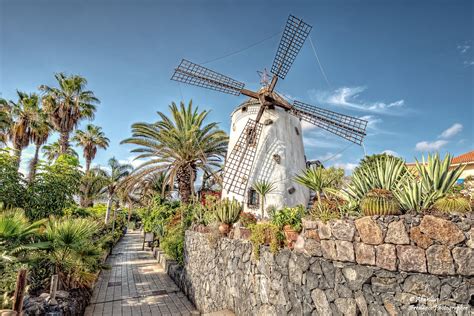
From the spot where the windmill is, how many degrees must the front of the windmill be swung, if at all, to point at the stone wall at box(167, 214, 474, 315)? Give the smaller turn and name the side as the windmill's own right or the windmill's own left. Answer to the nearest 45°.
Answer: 0° — it already faces it

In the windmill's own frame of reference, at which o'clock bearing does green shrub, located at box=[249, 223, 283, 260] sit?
The green shrub is roughly at 12 o'clock from the windmill.

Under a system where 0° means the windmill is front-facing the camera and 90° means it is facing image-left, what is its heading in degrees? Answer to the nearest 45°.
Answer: approximately 0°

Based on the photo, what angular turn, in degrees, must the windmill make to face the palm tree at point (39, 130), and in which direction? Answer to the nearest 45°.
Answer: approximately 90° to its right
